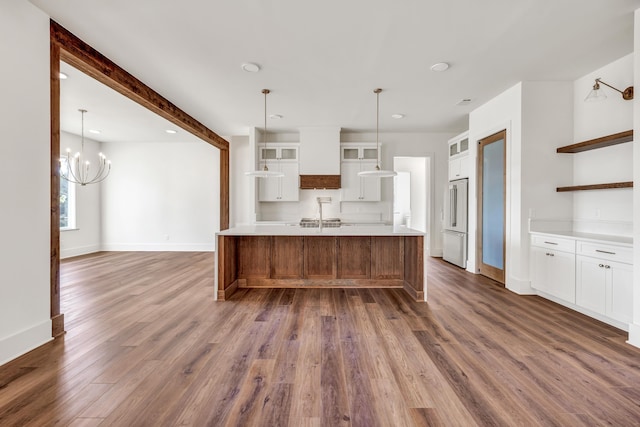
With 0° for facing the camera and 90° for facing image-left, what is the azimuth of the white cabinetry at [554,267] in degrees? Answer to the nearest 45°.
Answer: approximately 45°

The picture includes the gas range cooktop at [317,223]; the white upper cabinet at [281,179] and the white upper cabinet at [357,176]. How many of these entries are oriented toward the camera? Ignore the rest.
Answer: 3

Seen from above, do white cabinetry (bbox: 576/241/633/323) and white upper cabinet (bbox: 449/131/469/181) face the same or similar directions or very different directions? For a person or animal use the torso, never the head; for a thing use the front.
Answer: same or similar directions

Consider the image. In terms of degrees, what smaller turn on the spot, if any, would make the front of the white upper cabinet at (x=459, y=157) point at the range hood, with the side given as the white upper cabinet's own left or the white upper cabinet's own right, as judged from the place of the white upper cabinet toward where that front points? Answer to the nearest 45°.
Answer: approximately 45° to the white upper cabinet's own right

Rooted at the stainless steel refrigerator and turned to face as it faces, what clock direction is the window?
The window is roughly at 1 o'clock from the stainless steel refrigerator.

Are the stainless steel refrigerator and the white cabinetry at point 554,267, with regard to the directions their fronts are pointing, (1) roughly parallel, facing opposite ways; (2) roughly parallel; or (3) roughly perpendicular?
roughly parallel

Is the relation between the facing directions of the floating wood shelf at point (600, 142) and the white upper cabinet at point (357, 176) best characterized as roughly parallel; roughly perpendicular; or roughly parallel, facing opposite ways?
roughly perpendicular

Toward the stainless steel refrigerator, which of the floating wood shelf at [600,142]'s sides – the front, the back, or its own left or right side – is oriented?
right

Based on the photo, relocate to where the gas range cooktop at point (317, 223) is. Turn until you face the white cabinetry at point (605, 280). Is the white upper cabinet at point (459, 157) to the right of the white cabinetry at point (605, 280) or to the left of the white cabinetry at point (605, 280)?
left

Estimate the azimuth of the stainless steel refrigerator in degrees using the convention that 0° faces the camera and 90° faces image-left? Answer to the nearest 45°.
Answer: approximately 45°

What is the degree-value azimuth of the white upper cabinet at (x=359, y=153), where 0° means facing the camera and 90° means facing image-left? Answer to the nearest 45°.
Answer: approximately 0°

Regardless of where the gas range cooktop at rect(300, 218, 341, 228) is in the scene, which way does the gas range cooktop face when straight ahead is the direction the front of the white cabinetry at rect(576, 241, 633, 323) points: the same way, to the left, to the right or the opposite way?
to the left

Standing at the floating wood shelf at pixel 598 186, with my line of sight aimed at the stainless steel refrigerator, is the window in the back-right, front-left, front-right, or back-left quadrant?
front-left

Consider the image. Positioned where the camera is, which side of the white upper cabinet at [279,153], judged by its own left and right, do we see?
front

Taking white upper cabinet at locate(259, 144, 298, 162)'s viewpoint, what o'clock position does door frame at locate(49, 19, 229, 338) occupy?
The door frame is roughly at 1 o'clock from the white upper cabinet.

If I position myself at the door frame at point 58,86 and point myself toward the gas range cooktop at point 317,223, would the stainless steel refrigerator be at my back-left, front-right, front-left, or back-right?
front-right

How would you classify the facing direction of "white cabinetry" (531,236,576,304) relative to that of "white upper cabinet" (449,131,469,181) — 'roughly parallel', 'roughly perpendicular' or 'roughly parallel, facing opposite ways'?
roughly parallel

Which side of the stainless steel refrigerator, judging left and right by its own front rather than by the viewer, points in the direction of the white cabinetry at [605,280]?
left

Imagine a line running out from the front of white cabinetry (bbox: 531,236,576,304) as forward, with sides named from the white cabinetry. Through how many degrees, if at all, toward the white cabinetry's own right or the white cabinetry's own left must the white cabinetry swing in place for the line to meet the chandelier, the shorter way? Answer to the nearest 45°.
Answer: approximately 45° to the white cabinetry's own right
